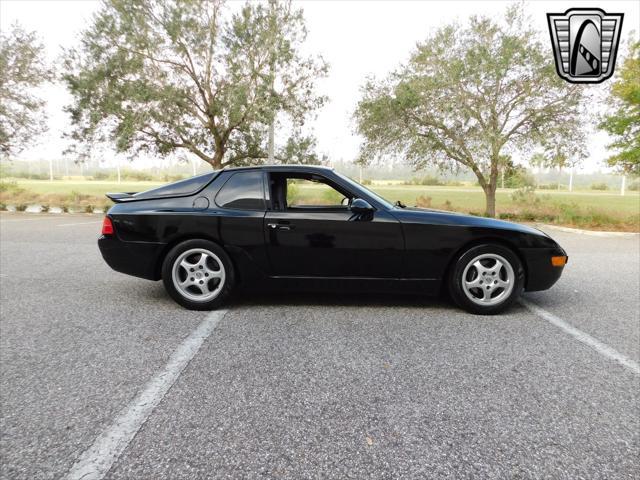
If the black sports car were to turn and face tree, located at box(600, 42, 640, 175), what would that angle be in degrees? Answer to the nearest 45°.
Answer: approximately 45° to its left

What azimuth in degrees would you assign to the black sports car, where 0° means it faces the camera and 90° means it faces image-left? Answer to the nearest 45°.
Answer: approximately 270°

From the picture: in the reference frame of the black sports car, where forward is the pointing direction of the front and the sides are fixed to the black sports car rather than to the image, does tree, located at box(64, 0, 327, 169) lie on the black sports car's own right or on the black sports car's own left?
on the black sports car's own left

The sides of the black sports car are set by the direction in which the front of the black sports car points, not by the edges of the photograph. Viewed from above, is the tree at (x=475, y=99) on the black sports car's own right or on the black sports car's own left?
on the black sports car's own left
